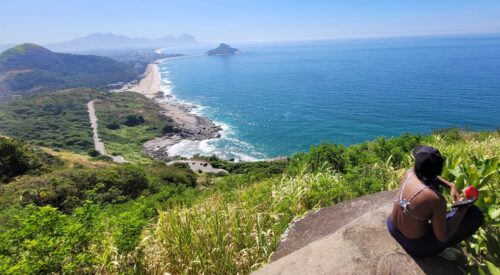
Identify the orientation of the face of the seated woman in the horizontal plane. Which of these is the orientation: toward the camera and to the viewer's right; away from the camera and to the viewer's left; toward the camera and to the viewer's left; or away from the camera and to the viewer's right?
away from the camera and to the viewer's right

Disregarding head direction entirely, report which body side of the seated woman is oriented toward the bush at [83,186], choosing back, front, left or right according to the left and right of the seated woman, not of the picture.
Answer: left

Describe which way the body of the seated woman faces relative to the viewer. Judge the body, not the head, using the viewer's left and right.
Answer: facing away from the viewer and to the right of the viewer

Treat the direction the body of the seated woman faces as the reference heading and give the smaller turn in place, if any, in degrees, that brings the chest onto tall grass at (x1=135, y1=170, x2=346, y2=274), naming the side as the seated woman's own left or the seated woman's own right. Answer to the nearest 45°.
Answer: approximately 135° to the seated woman's own left

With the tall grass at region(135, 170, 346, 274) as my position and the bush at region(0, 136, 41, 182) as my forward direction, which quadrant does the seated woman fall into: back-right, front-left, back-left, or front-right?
back-right
